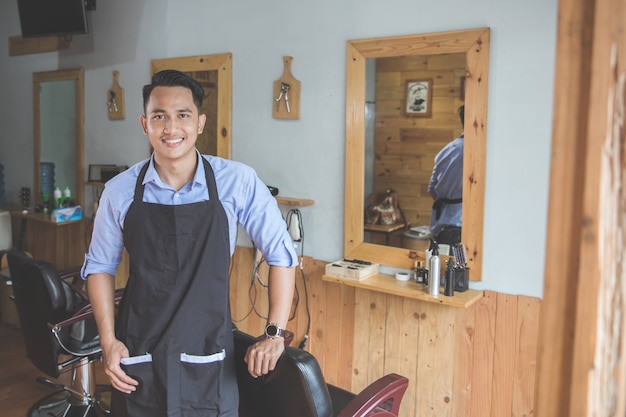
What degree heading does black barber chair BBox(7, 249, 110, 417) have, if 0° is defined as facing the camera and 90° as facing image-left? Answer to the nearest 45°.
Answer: approximately 225°

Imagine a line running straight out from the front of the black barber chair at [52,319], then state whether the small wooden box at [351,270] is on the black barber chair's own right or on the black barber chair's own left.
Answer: on the black barber chair's own right

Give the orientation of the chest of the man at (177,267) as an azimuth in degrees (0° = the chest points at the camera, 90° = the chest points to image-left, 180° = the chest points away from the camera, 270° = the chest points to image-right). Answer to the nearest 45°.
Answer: approximately 0°

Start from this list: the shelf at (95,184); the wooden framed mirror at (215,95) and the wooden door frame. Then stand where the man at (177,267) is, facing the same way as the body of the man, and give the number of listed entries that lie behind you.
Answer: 2

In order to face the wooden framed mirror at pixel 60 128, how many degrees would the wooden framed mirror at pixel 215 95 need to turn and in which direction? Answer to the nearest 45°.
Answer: approximately 90° to its right

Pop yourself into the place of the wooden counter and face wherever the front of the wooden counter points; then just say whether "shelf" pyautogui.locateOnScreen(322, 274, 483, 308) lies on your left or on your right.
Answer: on your left

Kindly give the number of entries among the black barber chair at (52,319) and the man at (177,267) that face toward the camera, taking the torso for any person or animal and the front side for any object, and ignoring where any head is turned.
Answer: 1

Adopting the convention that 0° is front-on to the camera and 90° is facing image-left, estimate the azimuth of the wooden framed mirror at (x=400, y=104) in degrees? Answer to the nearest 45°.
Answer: approximately 45°

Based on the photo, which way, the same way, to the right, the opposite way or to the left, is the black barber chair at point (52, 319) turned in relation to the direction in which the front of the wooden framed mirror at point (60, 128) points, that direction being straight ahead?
the opposite way

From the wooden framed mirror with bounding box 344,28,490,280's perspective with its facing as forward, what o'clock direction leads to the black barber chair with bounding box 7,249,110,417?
The black barber chair is roughly at 1 o'clock from the wooden framed mirror.

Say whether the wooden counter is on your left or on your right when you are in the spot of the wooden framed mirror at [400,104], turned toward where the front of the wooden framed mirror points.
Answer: on your right
